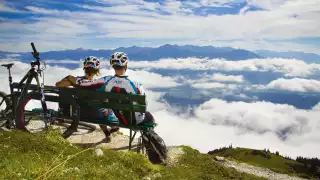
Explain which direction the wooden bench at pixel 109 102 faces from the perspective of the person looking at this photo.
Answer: facing away from the viewer and to the right of the viewer

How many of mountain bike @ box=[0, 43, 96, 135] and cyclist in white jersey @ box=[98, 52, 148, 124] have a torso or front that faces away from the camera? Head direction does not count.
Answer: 1

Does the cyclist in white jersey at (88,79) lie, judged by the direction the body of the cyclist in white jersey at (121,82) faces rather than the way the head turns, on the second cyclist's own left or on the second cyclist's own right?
on the second cyclist's own left

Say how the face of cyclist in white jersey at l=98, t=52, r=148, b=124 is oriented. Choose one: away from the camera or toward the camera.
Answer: away from the camera

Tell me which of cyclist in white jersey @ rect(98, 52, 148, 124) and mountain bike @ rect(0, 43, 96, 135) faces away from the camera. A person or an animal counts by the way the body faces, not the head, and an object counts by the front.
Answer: the cyclist in white jersey

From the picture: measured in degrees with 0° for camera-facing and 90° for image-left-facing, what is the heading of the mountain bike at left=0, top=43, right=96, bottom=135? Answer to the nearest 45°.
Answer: approximately 315°

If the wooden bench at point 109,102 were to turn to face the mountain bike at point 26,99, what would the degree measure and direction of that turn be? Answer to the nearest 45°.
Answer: approximately 135° to its left

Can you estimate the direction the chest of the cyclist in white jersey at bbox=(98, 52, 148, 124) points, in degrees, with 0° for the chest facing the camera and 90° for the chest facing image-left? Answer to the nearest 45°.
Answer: approximately 180°

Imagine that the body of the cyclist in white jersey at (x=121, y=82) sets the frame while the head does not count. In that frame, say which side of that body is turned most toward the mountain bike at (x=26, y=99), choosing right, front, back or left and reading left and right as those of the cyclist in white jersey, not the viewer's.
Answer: left
